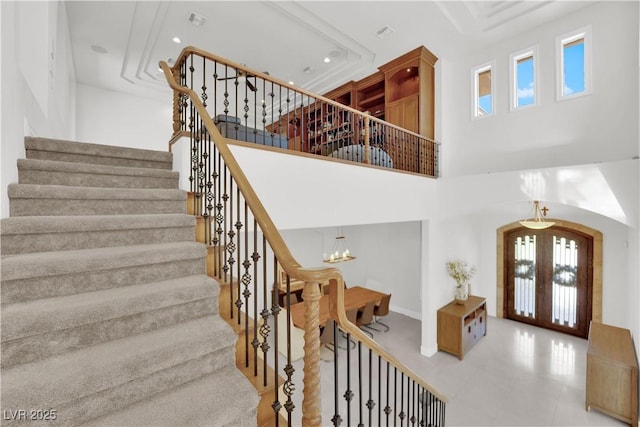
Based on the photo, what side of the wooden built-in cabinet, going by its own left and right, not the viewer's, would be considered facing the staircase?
front

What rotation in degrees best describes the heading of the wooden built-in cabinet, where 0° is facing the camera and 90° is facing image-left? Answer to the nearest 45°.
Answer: approximately 45°

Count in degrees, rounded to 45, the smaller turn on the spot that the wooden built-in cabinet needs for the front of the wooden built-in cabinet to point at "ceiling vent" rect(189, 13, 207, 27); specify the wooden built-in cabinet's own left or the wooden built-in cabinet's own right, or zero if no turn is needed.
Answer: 0° — it already faces it

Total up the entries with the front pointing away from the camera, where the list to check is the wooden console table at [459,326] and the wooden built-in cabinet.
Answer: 0

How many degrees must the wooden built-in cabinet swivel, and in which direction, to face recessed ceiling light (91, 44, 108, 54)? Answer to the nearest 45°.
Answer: approximately 45° to its right

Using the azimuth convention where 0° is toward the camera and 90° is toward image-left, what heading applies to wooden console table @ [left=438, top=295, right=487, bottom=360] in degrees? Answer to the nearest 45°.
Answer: approximately 315°
